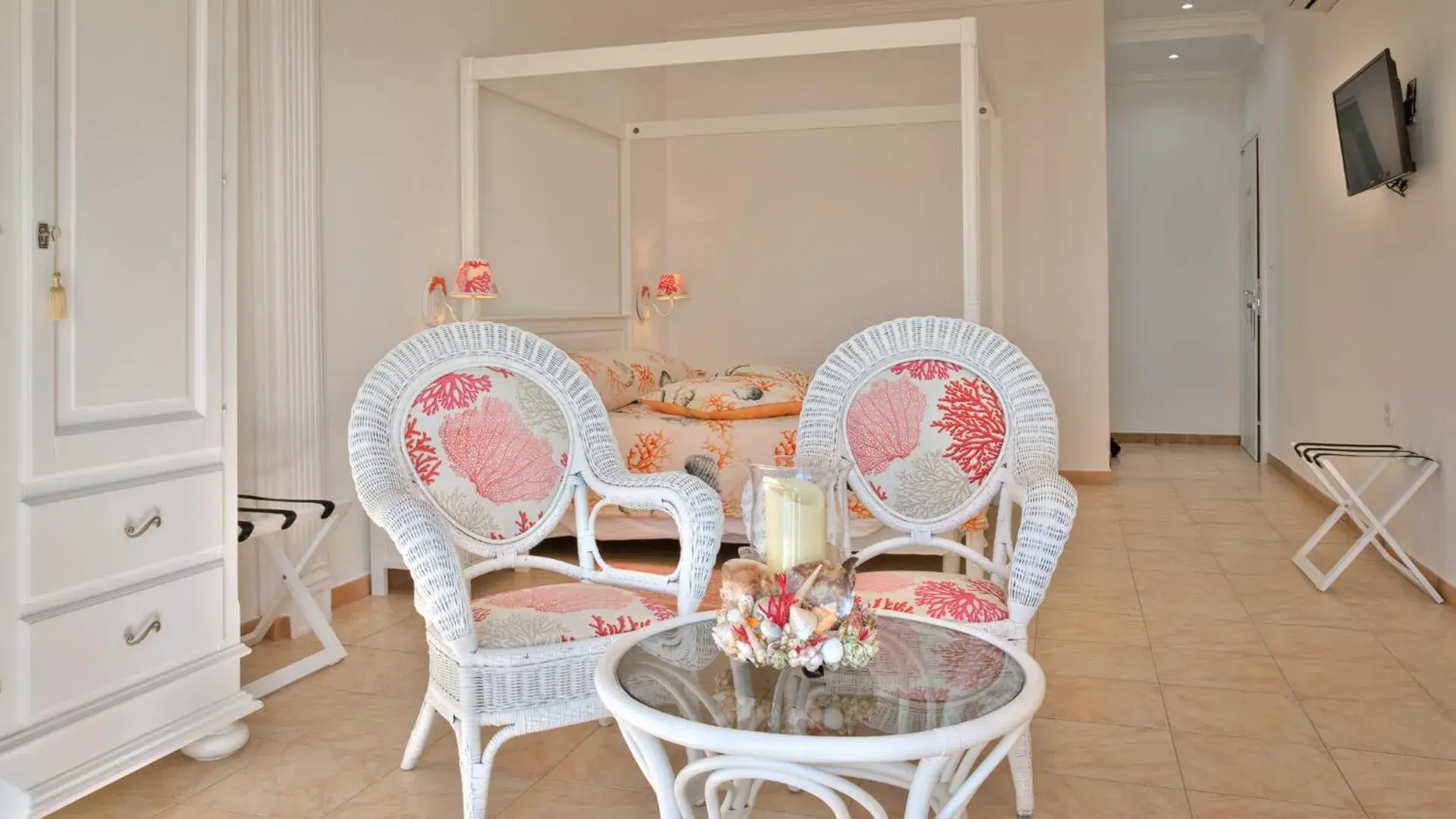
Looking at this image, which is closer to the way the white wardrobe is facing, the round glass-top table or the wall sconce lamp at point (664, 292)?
the round glass-top table

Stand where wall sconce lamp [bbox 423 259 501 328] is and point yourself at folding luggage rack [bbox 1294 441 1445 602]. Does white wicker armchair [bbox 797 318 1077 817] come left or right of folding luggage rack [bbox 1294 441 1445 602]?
right

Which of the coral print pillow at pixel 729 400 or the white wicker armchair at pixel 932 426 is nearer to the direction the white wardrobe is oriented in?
the white wicker armchair

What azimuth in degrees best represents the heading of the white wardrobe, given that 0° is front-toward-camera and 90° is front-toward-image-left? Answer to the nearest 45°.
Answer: approximately 315°
